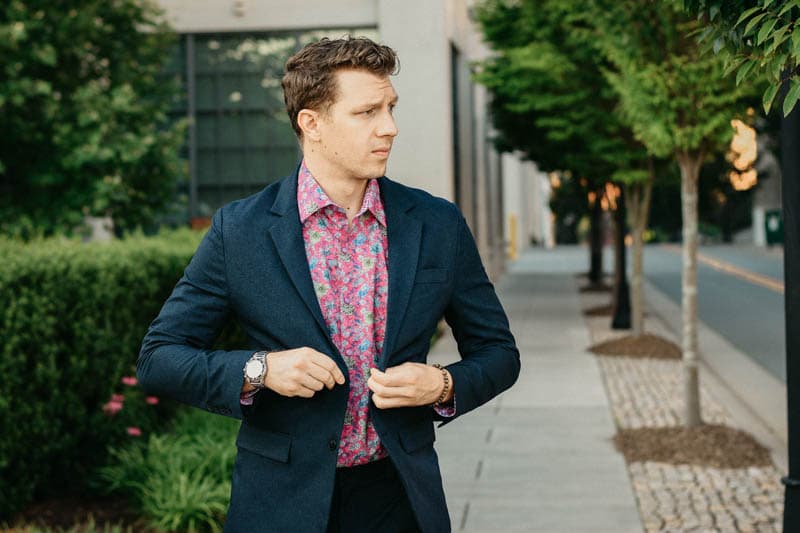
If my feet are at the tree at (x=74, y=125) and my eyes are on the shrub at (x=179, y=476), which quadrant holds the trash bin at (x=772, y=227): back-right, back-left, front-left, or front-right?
back-left

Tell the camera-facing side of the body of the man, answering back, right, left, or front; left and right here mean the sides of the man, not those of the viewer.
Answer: front

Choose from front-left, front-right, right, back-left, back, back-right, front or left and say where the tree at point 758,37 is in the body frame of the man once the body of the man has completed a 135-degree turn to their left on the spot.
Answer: front

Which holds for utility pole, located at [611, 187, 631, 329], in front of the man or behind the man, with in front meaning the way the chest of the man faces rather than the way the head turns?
behind

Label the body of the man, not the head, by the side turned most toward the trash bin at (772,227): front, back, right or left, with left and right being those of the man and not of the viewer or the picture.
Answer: back

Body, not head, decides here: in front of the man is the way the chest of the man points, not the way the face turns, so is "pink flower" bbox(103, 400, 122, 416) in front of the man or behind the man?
behind
